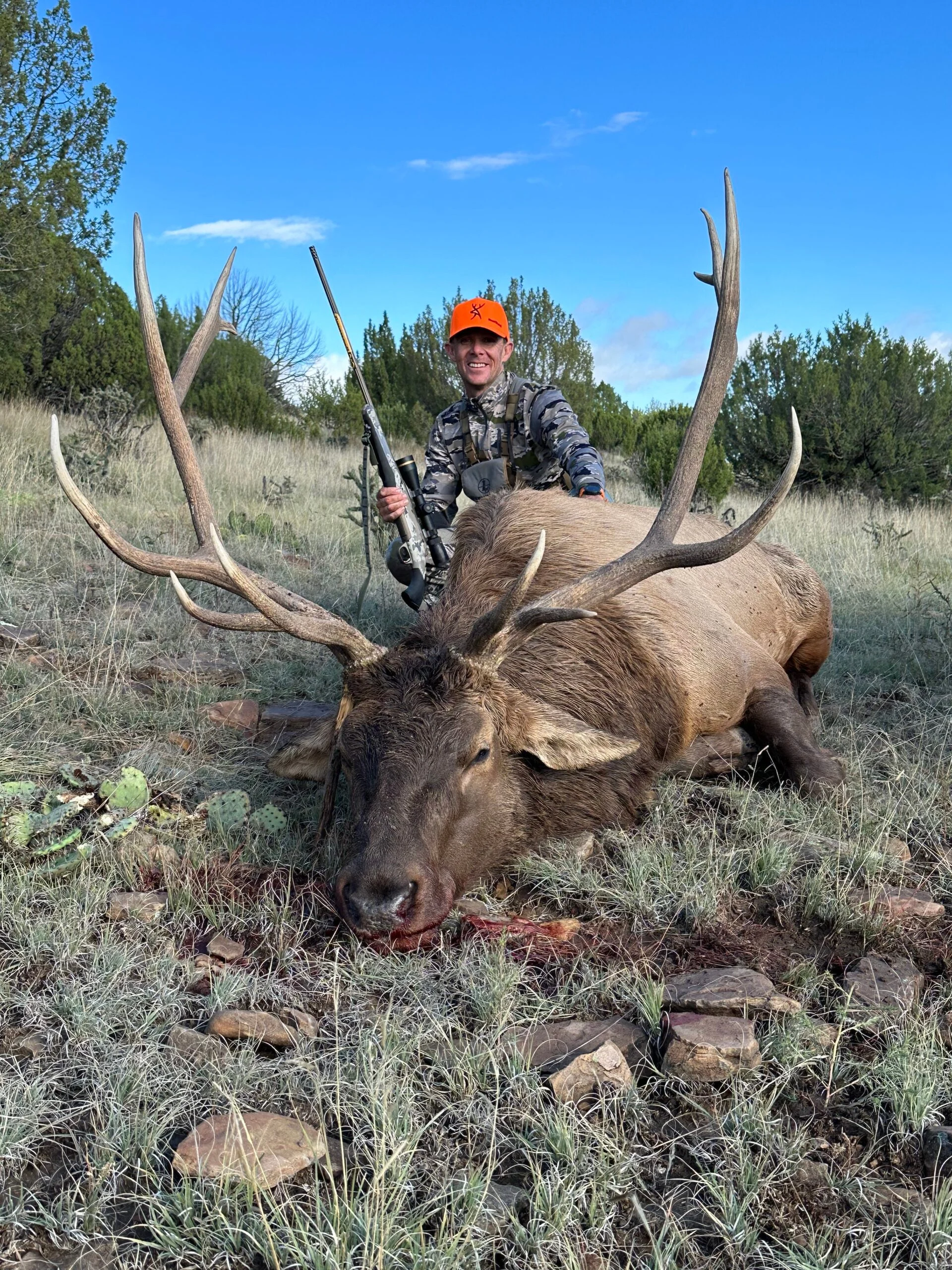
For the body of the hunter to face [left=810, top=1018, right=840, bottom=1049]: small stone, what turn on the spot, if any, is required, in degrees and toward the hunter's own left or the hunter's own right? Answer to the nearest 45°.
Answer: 0° — they already face it

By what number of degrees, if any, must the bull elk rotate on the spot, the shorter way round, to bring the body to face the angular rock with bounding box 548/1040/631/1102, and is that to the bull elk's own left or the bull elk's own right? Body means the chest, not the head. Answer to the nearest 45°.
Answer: approximately 45° to the bull elk's own left

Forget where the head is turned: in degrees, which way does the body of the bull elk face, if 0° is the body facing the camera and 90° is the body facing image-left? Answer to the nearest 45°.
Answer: approximately 45°

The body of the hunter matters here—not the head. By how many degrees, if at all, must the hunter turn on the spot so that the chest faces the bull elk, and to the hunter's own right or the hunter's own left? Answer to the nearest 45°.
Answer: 0° — they already face it

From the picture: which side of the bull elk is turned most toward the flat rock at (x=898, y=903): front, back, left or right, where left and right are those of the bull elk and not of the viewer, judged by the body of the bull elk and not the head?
left
